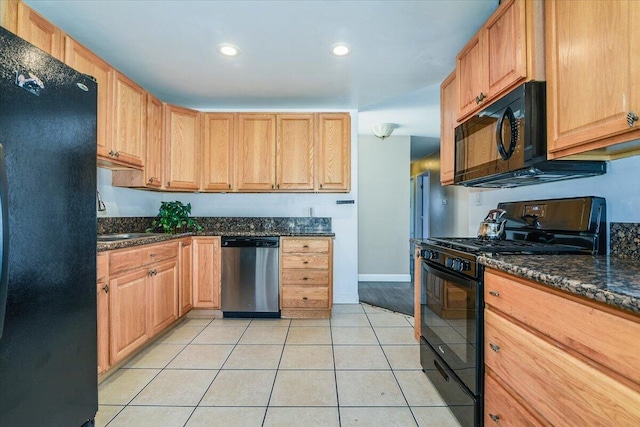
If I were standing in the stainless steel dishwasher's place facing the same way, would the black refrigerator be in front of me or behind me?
in front

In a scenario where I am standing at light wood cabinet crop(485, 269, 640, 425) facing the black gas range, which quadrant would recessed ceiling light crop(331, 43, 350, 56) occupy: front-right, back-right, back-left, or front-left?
front-left

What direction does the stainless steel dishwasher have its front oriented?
toward the camera

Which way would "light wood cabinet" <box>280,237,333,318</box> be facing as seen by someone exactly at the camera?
facing the viewer

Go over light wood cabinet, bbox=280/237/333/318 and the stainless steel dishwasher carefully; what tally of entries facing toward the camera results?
2

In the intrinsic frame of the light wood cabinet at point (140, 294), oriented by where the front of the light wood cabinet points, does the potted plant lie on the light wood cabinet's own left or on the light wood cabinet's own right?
on the light wood cabinet's own left

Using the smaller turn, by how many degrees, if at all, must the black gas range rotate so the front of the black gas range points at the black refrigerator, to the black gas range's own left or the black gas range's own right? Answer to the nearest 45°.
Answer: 0° — it already faces it

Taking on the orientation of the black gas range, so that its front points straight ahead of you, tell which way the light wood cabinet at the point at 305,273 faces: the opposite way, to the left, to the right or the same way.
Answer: to the left

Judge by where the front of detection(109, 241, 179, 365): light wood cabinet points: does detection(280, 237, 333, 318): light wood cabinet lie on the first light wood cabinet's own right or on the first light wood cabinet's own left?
on the first light wood cabinet's own left

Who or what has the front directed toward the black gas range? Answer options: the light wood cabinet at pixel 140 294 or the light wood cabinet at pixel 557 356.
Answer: the light wood cabinet at pixel 140 294

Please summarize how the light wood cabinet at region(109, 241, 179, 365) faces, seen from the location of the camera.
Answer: facing the viewer and to the right of the viewer

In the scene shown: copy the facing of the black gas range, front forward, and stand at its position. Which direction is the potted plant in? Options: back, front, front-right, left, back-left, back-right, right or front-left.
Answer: front-right

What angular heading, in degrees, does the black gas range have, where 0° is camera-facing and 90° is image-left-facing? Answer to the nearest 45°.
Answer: approximately 45°
